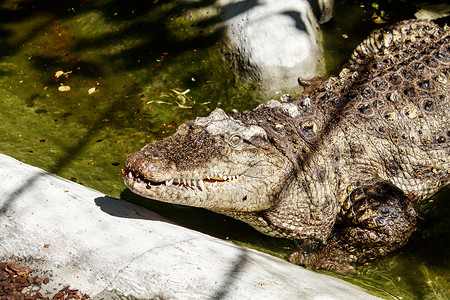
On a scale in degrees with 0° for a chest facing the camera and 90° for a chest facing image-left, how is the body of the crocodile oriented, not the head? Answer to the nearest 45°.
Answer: approximately 45°

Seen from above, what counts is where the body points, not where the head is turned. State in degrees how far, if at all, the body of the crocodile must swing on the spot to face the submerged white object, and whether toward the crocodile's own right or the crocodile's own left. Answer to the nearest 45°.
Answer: approximately 135° to the crocodile's own right

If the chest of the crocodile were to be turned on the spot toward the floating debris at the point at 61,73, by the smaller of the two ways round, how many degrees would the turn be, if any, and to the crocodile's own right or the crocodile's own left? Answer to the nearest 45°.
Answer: approximately 90° to the crocodile's own right

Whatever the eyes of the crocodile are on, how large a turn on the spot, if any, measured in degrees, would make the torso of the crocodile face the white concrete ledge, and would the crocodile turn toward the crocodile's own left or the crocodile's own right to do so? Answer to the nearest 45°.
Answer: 0° — it already faces it
